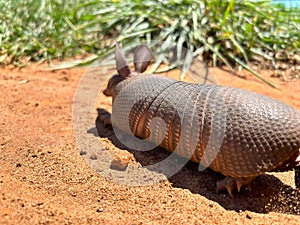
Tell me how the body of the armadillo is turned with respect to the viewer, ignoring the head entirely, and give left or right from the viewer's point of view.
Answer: facing away from the viewer and to the left of the viewer

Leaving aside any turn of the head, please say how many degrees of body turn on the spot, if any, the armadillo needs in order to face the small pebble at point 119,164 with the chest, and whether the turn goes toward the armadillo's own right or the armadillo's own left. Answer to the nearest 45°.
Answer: approximately 45° to the armadillo's own left
